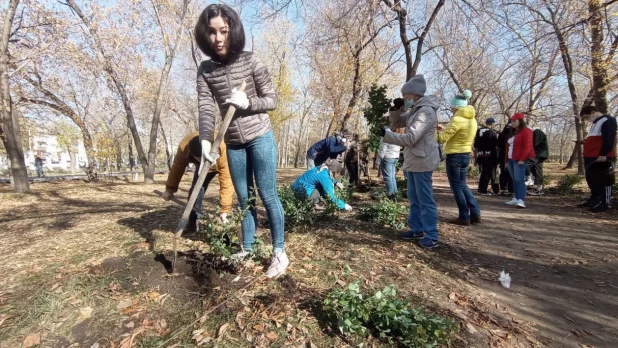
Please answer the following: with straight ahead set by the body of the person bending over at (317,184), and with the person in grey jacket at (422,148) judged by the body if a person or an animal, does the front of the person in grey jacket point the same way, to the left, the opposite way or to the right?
the opposite way

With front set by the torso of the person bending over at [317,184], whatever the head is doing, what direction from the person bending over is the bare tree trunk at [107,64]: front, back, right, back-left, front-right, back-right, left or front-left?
back-left

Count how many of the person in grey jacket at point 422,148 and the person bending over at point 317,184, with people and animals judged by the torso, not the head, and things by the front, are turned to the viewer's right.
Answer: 1

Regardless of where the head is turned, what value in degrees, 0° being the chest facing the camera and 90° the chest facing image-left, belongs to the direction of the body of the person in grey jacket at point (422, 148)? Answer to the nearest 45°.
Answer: approximately 90°

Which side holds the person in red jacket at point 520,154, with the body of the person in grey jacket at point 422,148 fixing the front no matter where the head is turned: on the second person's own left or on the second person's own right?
on the second person's own right

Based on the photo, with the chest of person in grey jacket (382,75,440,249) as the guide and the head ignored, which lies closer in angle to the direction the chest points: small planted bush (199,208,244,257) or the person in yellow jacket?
the small planted bush

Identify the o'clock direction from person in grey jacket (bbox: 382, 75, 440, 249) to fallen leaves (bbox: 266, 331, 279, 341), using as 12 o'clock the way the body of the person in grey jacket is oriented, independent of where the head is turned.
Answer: The fallen leaves is roughly at 10 o'clock from the person in grey jacket.

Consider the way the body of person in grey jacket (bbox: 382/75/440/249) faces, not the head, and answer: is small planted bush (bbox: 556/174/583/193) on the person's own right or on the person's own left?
on the person's own right

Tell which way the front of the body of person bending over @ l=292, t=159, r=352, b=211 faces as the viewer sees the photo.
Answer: to the viewer's right

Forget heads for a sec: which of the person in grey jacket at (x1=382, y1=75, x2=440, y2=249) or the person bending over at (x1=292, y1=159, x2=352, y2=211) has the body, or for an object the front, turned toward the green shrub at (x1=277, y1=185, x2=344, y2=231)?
the person in grey jacket
